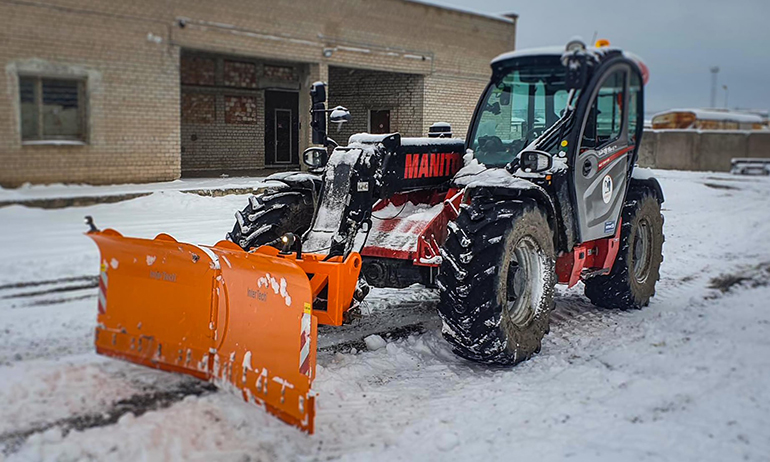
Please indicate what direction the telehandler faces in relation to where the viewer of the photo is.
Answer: facing the viewer and to the left of the viewer

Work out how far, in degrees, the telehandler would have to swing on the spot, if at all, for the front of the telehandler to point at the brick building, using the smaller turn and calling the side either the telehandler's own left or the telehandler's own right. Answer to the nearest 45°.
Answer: approximately 135° to the telehandler's own right
